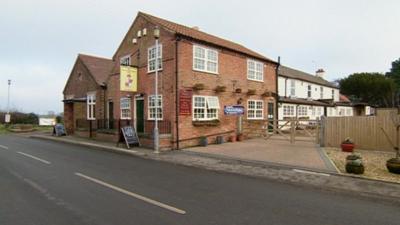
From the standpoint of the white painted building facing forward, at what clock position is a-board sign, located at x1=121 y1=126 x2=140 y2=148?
a-board sign is roughly at 2 o'clock from white painted building.

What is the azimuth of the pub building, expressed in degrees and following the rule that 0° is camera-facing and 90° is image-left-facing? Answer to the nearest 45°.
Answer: approximately 45°

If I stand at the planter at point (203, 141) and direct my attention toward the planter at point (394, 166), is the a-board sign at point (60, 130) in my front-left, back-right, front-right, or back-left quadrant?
back-right

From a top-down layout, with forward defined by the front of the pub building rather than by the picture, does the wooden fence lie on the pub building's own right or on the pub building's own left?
on the pub building's own left

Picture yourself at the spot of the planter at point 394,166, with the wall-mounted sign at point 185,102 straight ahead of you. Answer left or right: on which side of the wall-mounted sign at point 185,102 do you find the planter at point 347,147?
right

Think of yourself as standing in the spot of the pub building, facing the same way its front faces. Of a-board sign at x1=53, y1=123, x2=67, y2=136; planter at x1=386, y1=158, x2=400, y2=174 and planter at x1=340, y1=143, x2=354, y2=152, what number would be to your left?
2

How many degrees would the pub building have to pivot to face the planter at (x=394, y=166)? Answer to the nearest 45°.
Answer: approximately 90° to its left

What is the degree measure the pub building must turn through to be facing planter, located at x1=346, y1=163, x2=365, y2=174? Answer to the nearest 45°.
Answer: approximately 90° to its left

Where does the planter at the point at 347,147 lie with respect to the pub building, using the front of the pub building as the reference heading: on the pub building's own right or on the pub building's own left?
on the pub building's own left
